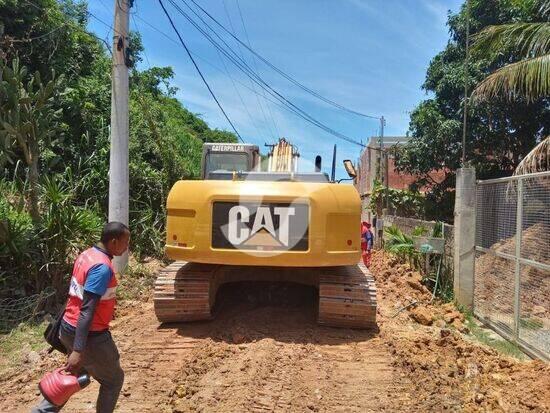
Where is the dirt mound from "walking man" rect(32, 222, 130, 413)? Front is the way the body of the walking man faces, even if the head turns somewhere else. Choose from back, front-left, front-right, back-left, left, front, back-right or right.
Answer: front

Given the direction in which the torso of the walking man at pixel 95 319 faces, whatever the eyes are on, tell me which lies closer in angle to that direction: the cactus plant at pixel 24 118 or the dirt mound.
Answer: the dirt mound

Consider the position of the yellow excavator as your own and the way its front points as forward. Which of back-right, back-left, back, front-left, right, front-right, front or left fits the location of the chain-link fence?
right

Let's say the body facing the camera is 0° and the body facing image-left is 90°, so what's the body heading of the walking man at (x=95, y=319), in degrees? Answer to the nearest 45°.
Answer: approximately 270°

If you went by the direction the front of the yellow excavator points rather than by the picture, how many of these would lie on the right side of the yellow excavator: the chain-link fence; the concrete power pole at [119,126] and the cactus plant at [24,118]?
1

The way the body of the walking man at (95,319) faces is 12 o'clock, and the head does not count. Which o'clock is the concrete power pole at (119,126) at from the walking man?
The concrete power pole is roughly at 9 o'clock from the walking man.

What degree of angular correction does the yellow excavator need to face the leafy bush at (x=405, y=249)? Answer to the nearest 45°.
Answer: approximately 45° to its right

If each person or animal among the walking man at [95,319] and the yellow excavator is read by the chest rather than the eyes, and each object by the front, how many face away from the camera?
1

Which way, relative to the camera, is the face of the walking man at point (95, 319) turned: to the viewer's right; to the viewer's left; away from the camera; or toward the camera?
to the viewer's right

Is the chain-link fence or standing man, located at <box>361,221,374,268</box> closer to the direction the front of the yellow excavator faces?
the standing man

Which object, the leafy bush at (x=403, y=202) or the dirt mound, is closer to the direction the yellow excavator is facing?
the leafy bush

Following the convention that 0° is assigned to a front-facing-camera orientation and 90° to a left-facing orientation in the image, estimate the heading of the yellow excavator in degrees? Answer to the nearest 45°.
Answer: approximately 180°
